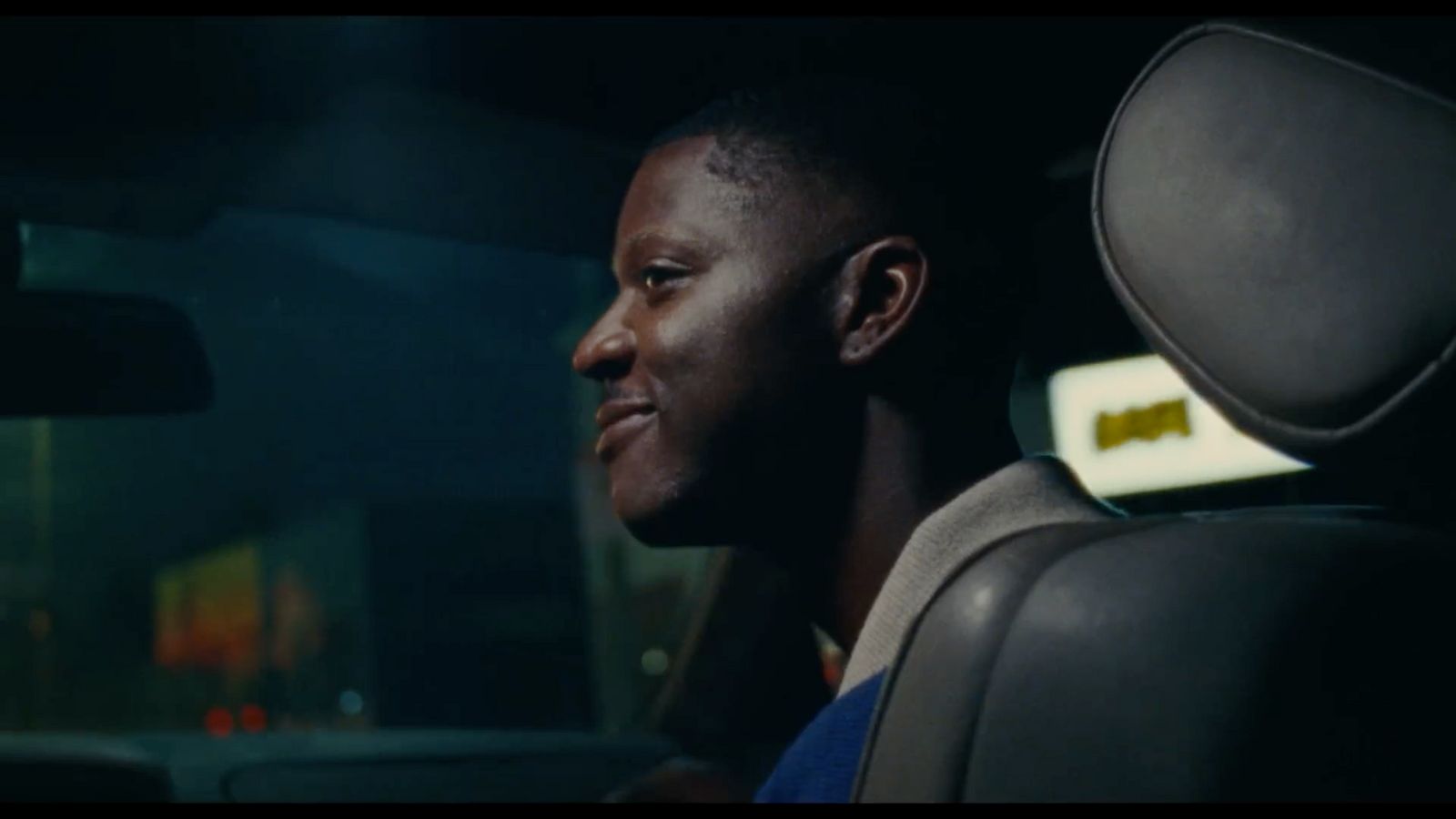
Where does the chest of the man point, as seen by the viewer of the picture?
to the viewer's left

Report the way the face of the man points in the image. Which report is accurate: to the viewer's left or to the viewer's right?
to the viewer's left

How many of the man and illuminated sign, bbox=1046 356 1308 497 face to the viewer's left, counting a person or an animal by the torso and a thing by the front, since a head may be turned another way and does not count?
1

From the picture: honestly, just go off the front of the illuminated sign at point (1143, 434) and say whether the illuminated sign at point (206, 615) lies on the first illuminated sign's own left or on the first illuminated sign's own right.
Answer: on the first illuminated sign's own right

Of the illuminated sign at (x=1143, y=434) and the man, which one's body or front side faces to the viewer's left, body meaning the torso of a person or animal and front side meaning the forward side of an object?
the man

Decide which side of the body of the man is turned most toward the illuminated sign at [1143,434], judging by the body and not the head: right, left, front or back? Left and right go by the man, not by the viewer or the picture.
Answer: right

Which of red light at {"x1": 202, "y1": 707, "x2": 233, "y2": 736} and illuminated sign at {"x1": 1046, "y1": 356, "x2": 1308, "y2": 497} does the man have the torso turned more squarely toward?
the red light

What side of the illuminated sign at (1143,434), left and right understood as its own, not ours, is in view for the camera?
front

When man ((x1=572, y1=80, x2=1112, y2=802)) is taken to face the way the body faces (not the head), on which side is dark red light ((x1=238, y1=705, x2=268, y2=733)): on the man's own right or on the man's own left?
on the man's own right

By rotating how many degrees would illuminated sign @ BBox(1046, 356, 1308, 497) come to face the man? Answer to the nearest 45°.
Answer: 0° — it already faces them
